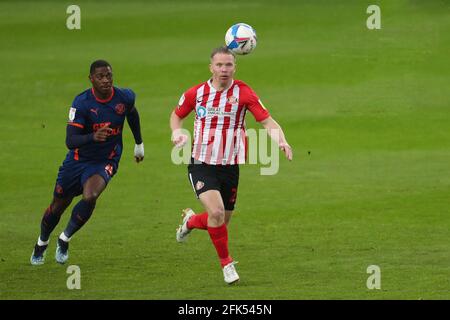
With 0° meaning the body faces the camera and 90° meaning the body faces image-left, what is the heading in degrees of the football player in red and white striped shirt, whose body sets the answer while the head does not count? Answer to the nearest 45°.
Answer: approximately 0°
